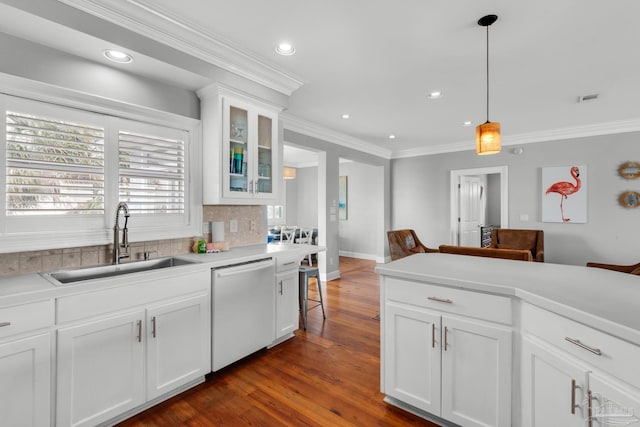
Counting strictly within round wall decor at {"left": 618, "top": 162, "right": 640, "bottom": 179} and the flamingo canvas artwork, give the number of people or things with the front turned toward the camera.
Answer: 2

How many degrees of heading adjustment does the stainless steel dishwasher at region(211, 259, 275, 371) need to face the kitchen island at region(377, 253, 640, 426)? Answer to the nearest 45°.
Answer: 0° — it already faces it

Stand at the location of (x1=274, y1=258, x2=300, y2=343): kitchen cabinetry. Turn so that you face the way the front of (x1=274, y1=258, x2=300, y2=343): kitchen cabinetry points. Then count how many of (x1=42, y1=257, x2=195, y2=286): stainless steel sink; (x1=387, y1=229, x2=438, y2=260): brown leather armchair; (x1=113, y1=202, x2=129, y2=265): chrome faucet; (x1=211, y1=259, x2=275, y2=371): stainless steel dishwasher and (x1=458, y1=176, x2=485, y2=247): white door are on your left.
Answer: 2

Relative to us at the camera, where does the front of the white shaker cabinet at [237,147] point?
facing the viewer and to the right of the viewer

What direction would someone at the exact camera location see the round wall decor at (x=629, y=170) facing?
facing the viewer

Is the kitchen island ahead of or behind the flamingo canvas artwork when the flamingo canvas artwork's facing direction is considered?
ahead

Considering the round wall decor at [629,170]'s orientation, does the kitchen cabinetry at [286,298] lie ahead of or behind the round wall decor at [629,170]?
ahead

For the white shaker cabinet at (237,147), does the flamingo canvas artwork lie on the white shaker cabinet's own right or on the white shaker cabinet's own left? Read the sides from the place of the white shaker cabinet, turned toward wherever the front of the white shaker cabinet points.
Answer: on the white shaker cabinet's own left

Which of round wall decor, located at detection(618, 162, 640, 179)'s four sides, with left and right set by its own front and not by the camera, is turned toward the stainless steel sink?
front

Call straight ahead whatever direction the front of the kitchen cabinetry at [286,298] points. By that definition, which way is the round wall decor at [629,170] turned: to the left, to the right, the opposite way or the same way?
to the right
